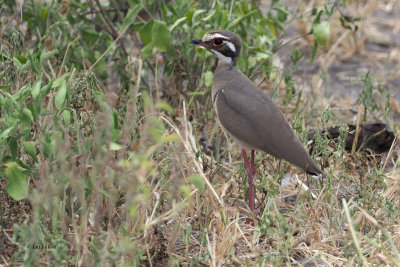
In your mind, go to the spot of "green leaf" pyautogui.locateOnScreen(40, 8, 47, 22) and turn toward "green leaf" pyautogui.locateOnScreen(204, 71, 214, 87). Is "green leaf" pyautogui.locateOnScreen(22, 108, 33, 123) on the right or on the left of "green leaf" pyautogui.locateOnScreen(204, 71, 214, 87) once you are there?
right

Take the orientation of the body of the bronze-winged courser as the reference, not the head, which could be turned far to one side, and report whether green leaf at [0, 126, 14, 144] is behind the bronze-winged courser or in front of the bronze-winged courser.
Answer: in front

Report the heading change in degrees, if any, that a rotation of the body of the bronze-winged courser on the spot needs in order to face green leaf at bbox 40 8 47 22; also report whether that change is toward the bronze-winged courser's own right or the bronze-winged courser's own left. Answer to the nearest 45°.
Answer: approximately 45° to the bronze-winged courser's own right

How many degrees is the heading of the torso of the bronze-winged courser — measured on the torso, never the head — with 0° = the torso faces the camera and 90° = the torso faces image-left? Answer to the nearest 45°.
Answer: approximately 90°

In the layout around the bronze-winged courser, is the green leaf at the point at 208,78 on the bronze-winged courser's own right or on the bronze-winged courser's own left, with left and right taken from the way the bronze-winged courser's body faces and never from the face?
on the bronze-winged courser's own right

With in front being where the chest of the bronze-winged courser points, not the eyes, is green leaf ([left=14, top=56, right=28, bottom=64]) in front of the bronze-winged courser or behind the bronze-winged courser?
in front

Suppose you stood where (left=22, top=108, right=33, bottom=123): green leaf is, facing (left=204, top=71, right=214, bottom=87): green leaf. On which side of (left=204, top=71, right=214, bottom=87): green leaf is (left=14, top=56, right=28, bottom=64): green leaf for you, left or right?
left
